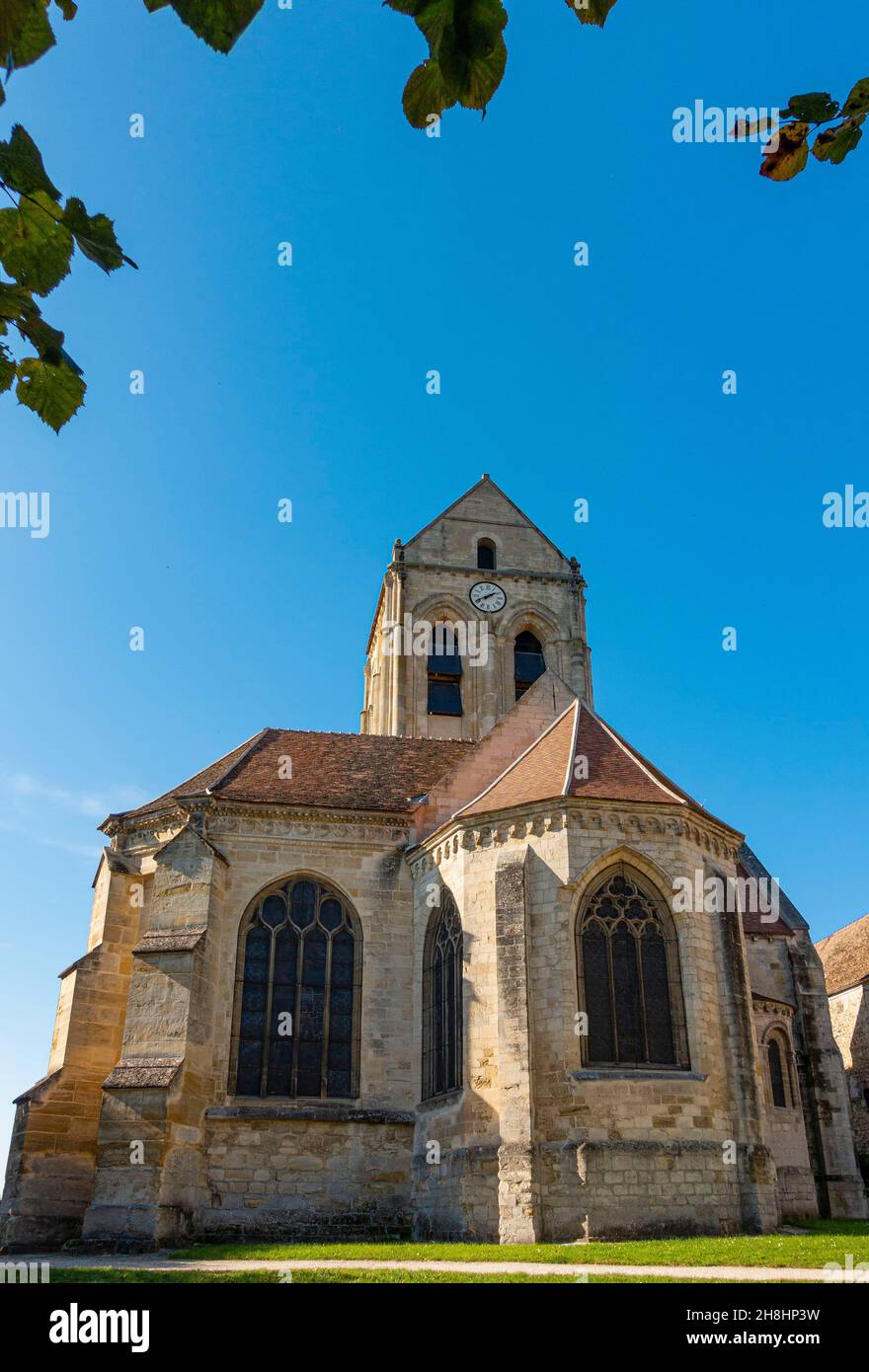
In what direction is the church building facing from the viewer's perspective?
away from the camera
